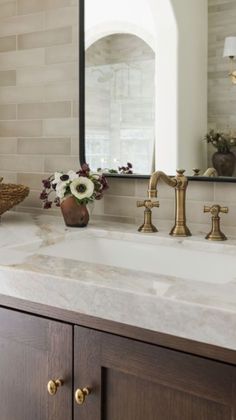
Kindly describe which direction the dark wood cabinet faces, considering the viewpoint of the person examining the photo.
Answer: facing the viewer and to the left of the viewer

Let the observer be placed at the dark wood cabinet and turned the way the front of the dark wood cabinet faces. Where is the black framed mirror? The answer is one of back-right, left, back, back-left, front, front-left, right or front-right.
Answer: back-right

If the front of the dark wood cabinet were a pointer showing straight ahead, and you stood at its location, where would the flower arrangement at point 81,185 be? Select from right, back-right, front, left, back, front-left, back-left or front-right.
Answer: back-right

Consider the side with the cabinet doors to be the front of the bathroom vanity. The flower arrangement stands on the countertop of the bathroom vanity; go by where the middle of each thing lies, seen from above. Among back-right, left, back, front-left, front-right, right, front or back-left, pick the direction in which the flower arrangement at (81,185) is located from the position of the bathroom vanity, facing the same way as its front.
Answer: back-right
